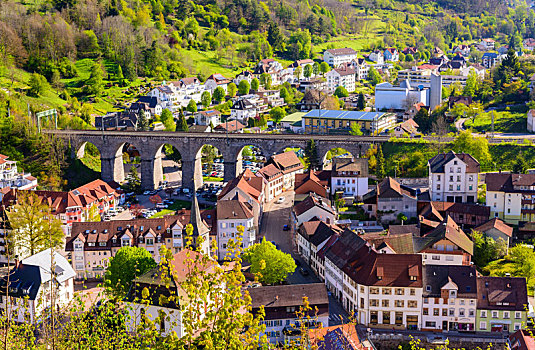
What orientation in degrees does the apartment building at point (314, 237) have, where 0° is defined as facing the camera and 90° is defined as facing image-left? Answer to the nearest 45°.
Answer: approximately 45°

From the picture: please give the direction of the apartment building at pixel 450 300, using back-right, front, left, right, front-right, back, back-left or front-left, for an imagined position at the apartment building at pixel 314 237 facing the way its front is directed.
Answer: left

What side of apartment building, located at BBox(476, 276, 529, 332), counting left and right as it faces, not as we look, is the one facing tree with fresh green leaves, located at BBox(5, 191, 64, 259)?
right

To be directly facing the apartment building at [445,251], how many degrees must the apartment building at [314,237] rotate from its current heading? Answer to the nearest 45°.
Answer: approximately 135° to its left

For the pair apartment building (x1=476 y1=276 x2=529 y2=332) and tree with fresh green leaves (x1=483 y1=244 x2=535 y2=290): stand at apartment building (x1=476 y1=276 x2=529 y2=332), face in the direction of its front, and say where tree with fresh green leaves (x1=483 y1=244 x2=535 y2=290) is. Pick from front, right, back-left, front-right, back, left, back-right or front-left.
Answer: back

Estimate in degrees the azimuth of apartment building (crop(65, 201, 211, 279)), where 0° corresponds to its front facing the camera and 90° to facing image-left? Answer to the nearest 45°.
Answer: approximately 0°

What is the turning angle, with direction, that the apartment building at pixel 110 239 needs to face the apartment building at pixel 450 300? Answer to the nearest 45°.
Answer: approximately 45° to its left

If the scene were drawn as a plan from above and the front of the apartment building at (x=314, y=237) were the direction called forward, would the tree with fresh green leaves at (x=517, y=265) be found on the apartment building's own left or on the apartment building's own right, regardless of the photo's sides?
on the apartment building's own left

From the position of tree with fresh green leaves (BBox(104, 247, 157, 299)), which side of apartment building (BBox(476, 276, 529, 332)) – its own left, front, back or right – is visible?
right

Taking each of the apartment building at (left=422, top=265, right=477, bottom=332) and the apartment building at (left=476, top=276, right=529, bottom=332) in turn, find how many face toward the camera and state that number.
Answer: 2

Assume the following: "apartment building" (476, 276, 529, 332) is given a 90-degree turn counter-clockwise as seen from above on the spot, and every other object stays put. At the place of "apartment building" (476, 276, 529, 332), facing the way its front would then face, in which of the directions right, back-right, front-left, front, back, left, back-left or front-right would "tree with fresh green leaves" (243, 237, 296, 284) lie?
back
